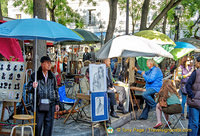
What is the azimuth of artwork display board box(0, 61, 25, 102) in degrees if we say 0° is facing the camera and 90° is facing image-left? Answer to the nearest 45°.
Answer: approximately 0°

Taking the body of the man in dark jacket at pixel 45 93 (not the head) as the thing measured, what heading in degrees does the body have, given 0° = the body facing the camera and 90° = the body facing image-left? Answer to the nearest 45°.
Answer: approximately 0°

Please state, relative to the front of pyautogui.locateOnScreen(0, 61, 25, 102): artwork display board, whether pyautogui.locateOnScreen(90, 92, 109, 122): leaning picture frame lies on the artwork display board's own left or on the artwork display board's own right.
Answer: on the artwork display board's own left

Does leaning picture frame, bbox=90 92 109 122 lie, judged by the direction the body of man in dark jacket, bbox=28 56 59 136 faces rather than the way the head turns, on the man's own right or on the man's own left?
on the man's own left

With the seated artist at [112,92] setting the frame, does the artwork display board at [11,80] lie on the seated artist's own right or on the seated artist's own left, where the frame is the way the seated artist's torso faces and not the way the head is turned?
on the seated artist's own right

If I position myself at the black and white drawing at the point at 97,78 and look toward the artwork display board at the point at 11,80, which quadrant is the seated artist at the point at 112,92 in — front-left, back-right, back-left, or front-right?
back-right

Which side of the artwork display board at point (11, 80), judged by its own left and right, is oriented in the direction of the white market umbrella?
left

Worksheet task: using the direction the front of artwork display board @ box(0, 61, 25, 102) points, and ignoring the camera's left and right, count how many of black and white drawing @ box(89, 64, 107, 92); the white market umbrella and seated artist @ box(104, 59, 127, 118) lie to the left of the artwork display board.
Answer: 3

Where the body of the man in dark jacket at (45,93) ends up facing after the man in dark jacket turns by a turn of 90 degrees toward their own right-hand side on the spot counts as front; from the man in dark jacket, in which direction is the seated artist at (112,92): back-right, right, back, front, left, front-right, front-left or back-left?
back-right

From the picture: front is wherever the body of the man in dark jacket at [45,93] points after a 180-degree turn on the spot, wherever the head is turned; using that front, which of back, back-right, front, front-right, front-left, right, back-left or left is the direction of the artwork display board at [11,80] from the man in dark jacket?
front-left

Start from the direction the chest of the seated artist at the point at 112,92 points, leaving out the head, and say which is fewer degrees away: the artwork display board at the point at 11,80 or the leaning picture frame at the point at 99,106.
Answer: the leaning picture frame

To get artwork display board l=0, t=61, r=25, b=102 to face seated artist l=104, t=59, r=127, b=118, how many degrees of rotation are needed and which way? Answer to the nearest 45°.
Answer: approximately 90° to its left

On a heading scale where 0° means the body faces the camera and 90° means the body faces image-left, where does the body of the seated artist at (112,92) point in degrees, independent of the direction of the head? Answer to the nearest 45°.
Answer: approximately 315°
